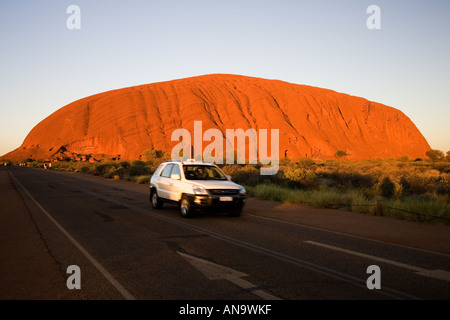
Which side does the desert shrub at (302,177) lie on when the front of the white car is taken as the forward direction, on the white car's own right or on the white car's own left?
on the white car's own left

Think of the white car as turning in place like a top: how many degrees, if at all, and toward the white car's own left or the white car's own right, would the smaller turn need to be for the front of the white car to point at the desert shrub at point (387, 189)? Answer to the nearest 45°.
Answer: approximately 90° to the white car's own left

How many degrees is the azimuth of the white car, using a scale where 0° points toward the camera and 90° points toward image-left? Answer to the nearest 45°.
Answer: approximately 315°
